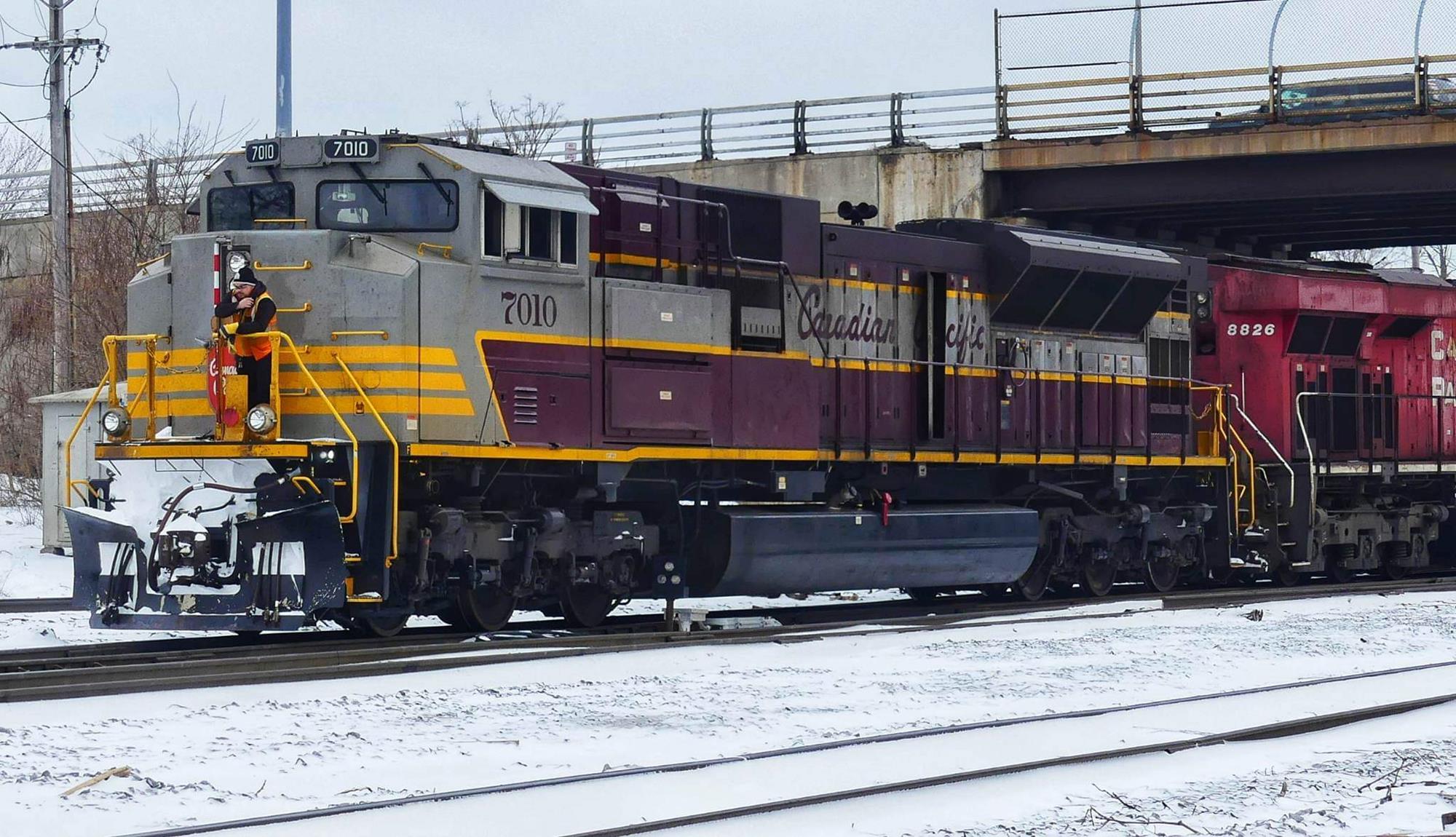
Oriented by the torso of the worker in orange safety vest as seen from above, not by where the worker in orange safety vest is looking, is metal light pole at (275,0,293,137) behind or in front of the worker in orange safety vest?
behind

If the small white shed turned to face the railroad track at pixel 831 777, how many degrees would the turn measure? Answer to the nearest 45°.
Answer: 0° — it already faces it

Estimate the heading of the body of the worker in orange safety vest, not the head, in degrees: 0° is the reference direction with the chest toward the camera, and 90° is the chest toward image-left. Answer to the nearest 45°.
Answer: approximately 45°

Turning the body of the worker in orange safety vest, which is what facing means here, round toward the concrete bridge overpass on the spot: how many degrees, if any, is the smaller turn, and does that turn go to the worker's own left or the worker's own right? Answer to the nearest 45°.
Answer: approximately 180°

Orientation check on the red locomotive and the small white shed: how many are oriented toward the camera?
1

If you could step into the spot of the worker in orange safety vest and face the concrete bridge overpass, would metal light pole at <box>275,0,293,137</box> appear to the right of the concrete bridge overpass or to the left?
left

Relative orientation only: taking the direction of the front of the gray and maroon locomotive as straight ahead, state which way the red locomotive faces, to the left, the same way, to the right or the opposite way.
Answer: the opposite way

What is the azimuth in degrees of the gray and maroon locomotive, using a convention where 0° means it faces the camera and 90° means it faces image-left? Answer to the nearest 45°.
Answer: approximately 45°

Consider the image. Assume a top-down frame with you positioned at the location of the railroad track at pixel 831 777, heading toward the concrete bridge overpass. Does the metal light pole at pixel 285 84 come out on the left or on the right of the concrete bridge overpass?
left

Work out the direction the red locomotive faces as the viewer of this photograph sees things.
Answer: facing away from the viewer and to the right of the viewer
